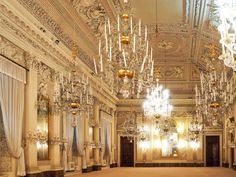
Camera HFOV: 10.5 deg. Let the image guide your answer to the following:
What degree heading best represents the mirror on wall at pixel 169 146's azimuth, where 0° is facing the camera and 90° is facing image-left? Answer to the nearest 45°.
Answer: approximately 0°

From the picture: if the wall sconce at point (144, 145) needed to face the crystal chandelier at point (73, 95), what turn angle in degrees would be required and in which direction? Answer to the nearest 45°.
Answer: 0° — it already faces it

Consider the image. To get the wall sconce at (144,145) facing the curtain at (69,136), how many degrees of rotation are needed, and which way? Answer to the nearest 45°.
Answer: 0° — it already faces it

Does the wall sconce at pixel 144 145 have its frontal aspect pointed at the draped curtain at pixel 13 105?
yes

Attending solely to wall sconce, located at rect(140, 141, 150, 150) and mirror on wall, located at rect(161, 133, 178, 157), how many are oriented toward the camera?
2

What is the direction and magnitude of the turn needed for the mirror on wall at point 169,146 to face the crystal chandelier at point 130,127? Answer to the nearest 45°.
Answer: approximately 45° to its right
